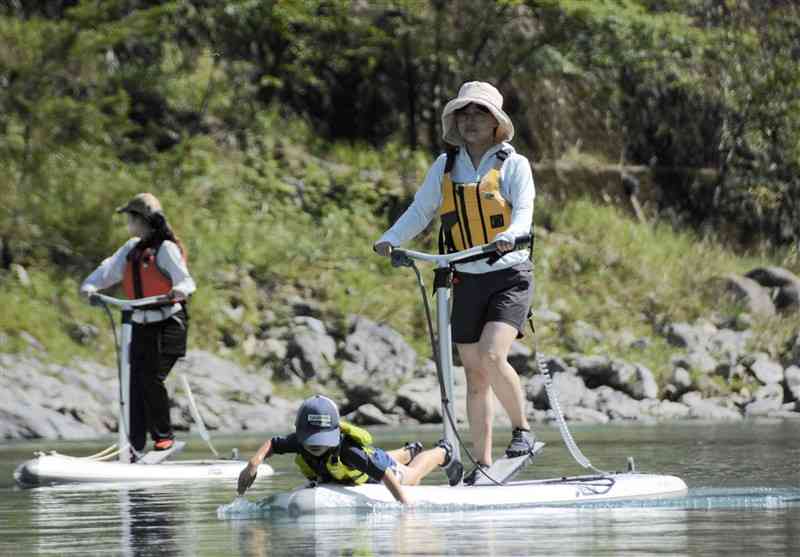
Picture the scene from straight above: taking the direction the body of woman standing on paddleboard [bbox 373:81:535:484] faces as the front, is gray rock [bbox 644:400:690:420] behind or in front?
behind

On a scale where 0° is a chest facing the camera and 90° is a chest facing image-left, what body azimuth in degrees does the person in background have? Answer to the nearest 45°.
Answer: approximately 45°

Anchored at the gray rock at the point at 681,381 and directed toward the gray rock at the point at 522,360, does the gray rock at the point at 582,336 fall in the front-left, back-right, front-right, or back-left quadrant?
front-right

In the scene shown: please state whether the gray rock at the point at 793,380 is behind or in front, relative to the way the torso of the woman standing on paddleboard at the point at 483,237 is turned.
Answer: behind

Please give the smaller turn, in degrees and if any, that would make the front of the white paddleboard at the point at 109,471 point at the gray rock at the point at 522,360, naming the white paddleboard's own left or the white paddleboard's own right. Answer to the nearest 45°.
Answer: approximately 135° to the white paddleboard's own right

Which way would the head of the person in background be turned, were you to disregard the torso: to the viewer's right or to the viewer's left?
to the viewer's left

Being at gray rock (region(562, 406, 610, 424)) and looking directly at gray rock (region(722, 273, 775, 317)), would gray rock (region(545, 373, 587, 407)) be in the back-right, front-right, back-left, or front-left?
front-left

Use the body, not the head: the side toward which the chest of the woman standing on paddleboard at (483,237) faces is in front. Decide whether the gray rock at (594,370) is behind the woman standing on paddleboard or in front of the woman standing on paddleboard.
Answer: behind

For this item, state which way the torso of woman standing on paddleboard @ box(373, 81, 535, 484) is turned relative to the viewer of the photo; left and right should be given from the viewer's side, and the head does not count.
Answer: facing the viewer and to the left of the viewer

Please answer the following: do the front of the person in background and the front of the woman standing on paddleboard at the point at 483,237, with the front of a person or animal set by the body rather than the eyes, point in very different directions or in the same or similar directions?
same or similar directions

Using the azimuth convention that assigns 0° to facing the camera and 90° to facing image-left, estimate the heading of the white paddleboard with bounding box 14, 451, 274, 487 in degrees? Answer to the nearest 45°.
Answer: approximately 90°
